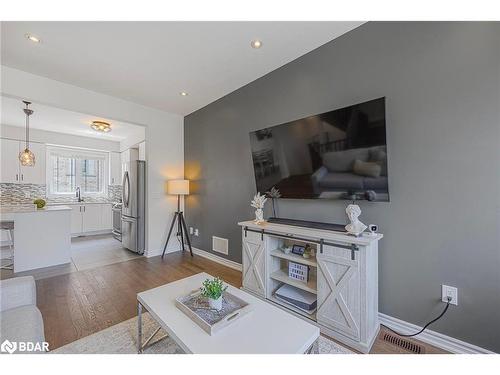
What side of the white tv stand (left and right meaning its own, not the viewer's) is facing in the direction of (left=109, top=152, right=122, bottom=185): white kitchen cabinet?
right

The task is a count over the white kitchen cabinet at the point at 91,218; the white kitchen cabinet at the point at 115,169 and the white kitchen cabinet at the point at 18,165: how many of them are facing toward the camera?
3

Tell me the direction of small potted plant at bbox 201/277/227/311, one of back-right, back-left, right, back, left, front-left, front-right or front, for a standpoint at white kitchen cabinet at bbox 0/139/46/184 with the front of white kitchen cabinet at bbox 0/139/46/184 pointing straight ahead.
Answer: front

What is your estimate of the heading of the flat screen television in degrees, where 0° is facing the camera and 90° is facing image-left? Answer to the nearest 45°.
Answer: approximately 45°

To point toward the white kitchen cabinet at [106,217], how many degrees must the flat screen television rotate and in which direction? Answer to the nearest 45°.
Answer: approximately 45° to its right

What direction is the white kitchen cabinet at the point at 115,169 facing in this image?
toward the camera

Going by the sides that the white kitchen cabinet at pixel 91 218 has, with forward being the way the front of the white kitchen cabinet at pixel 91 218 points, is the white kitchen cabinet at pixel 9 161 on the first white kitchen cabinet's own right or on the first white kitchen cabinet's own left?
on the first white kitchen cabinet's own right

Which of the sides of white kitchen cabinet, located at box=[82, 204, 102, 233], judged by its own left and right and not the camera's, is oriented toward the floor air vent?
front

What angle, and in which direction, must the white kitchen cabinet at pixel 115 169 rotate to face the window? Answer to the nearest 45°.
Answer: approximately 90° to its right

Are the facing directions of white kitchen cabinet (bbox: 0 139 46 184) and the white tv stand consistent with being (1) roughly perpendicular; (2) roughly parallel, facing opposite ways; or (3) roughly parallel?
roughly perpendicular

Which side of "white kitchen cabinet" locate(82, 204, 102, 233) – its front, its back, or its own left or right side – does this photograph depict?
front

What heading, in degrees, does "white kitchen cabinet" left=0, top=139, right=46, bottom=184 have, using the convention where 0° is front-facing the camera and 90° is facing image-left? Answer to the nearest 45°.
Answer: approximately 0°

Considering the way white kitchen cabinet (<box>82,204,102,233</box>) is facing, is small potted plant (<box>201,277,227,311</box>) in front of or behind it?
in front

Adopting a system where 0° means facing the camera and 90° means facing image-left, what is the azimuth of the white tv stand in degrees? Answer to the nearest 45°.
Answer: approximately 45°

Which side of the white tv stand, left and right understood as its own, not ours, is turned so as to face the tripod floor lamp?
right

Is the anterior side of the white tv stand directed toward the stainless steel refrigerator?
no

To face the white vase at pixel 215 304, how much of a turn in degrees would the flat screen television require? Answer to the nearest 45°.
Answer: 0° — it already faces it

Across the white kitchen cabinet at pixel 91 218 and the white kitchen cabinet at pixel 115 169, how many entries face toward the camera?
2

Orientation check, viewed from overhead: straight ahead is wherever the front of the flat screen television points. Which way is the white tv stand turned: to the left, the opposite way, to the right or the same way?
the same way

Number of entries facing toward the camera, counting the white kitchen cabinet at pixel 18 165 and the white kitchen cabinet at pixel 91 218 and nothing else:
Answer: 2
